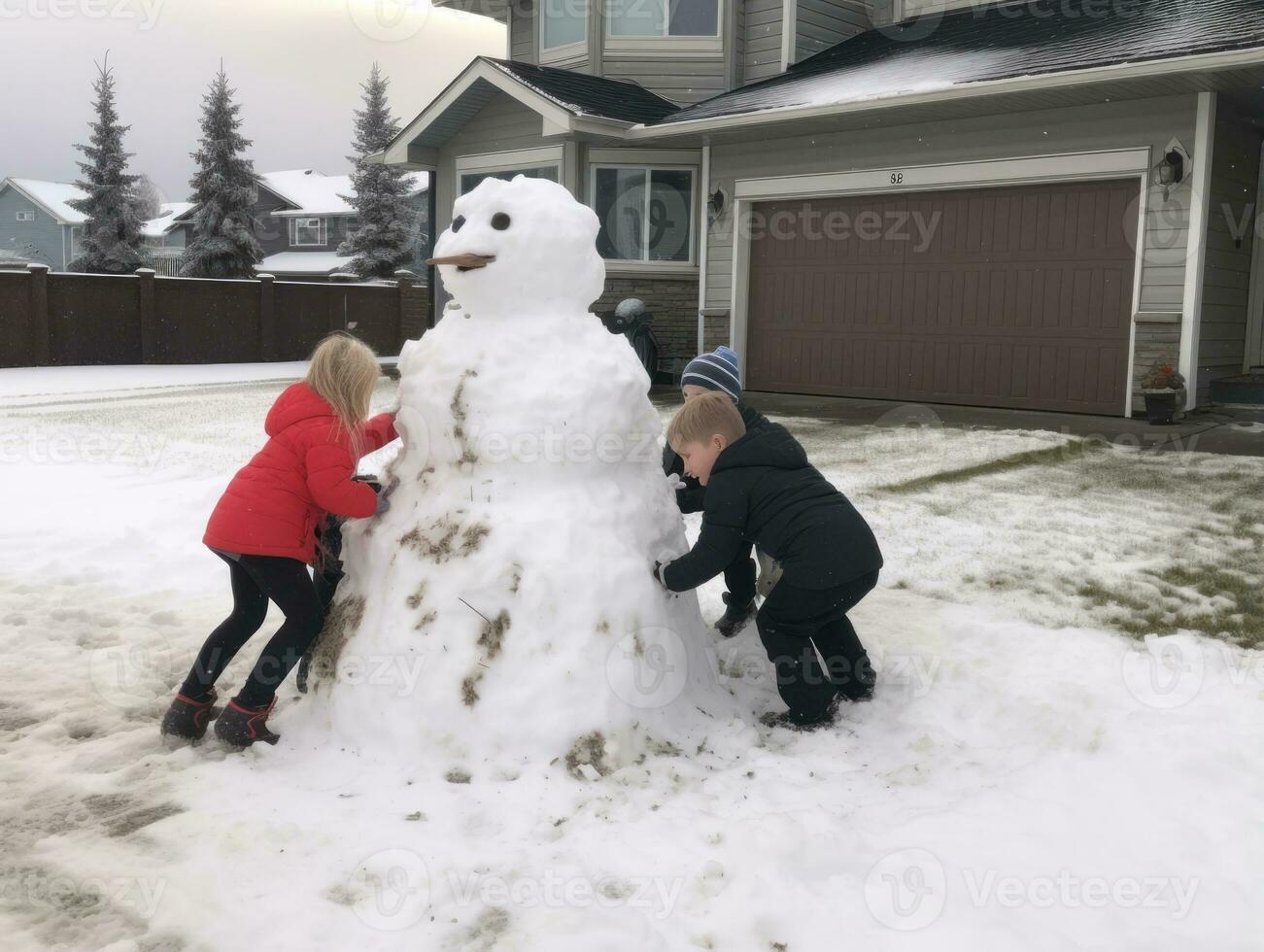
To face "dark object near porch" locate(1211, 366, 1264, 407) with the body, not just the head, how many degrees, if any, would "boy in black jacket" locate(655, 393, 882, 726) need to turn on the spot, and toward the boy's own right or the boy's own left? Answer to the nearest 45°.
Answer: approximately 135° to the boy's own right

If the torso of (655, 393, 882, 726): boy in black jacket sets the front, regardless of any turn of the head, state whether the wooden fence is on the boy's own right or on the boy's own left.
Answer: on the boy's own right

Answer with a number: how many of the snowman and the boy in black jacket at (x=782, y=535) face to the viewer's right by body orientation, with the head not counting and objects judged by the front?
0

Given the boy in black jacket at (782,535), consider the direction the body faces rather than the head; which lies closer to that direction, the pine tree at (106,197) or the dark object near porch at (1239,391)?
the pine tree

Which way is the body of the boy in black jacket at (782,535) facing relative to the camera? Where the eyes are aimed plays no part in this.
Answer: to the viewer's left

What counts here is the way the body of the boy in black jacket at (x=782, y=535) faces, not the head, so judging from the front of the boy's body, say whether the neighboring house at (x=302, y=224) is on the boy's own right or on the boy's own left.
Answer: on the boy's own right

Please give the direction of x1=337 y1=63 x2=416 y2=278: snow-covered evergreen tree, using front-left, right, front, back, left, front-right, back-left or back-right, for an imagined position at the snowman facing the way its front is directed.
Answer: back-right

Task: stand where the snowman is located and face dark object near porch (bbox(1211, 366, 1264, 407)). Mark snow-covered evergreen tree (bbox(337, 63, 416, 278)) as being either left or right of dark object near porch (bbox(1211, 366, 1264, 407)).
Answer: left

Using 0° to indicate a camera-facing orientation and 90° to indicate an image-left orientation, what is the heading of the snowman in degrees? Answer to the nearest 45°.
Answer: approximately 45°

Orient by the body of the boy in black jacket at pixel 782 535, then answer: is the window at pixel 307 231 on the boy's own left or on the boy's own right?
on the boy's own right

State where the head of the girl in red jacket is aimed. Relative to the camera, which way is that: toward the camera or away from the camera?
away from the camera

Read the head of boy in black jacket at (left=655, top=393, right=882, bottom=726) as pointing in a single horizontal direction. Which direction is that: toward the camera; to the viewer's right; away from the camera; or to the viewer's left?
to the viewer's left
